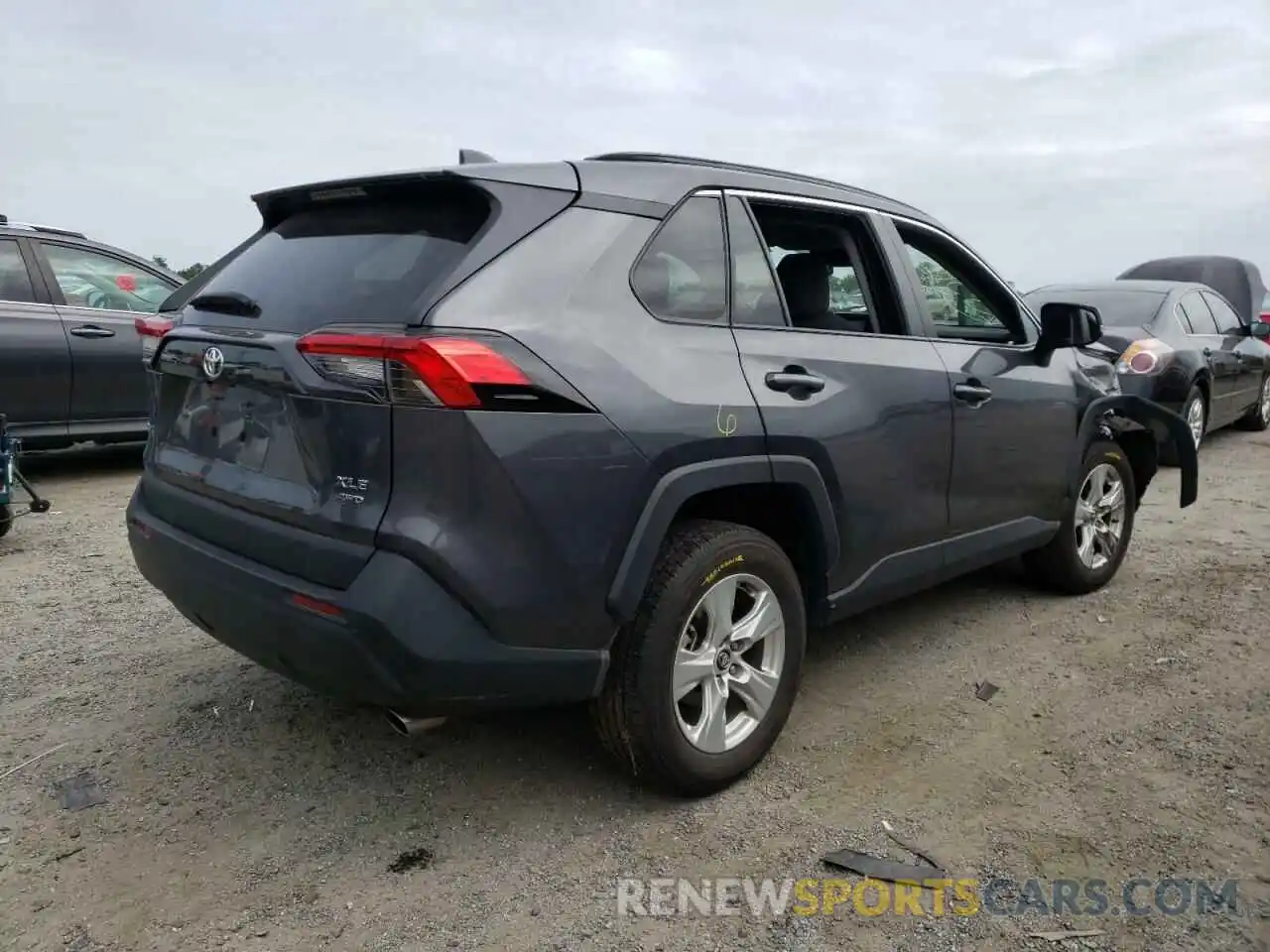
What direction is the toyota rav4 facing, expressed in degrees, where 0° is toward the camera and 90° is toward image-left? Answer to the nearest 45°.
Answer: approximately 225°

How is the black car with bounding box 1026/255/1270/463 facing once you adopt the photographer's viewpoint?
facing away from the viewer and to the right of the viewer
